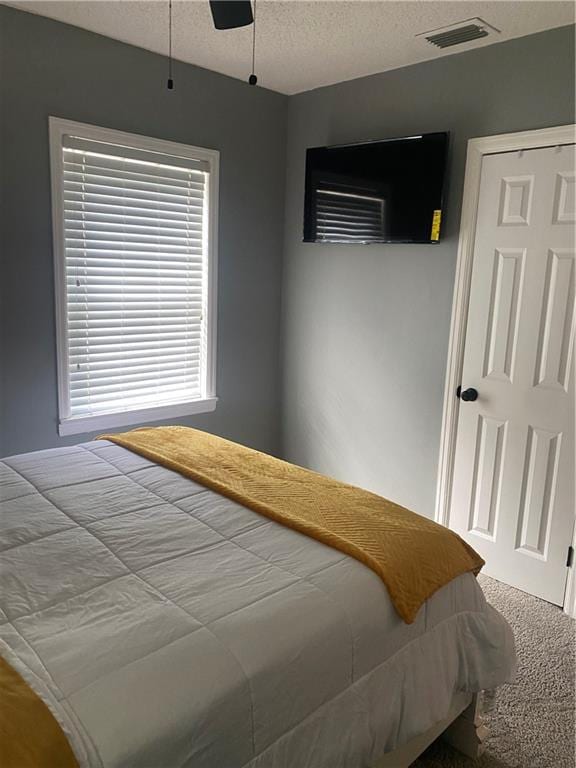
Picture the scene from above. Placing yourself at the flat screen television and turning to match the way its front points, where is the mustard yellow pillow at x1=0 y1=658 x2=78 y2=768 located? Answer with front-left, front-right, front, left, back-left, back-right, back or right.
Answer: front-left

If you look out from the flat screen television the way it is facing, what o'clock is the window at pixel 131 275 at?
The window is roughly at 1 o'clock from the flat screen television.

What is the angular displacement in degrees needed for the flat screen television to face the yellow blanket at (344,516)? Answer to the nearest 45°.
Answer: approximately 45° to its left

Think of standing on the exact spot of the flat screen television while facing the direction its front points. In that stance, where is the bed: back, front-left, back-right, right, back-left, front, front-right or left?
front-left

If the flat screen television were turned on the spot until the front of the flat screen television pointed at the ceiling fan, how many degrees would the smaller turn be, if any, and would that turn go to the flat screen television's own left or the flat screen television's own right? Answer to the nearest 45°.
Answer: approximately 45° to the flat screen television's own left

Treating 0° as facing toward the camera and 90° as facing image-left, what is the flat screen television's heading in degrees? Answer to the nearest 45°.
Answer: approximately 45°
